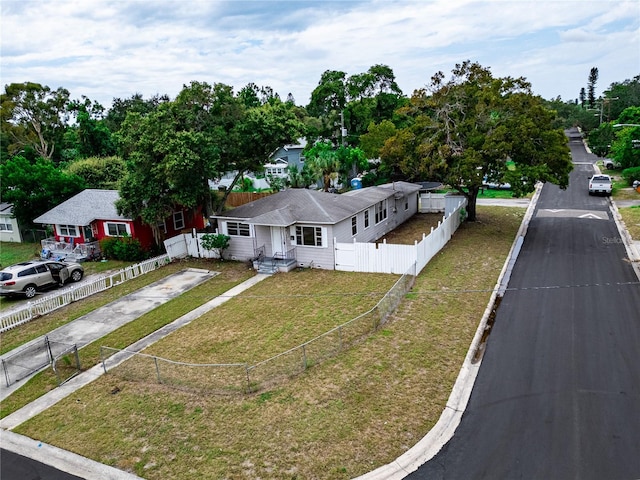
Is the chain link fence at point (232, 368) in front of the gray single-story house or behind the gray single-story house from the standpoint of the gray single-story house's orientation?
in front

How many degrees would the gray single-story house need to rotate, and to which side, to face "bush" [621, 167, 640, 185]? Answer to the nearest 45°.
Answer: approximately 180°

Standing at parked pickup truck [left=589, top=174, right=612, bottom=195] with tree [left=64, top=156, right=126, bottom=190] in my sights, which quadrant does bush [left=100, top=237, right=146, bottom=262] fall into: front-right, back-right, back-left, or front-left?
front-left

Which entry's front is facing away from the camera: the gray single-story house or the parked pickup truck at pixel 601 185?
the parked pickup truck

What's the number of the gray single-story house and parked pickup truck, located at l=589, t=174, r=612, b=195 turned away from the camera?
1

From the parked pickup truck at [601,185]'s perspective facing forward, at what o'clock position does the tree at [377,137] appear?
The tree is roughly at 9 o'clock from the parked pickup truck.

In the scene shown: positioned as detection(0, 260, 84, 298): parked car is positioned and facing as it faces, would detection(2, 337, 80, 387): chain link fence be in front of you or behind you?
behind

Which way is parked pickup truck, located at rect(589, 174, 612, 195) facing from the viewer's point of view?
away from the camera

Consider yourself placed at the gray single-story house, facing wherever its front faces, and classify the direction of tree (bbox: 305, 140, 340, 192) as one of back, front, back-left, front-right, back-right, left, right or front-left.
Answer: back-right

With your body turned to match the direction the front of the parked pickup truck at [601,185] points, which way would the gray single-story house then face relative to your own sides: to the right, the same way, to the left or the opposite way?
the opposite way

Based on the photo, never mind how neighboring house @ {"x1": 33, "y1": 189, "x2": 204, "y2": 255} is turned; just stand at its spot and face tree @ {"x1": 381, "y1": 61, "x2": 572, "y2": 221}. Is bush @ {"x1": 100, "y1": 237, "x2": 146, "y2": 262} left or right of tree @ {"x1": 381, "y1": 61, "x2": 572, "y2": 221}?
right

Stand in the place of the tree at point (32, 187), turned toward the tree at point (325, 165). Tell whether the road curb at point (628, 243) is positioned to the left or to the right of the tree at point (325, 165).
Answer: right

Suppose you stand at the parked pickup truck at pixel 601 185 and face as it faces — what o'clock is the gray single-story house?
The gray single-story house is roughly at 7 o'clock from the parked pickup truck.
